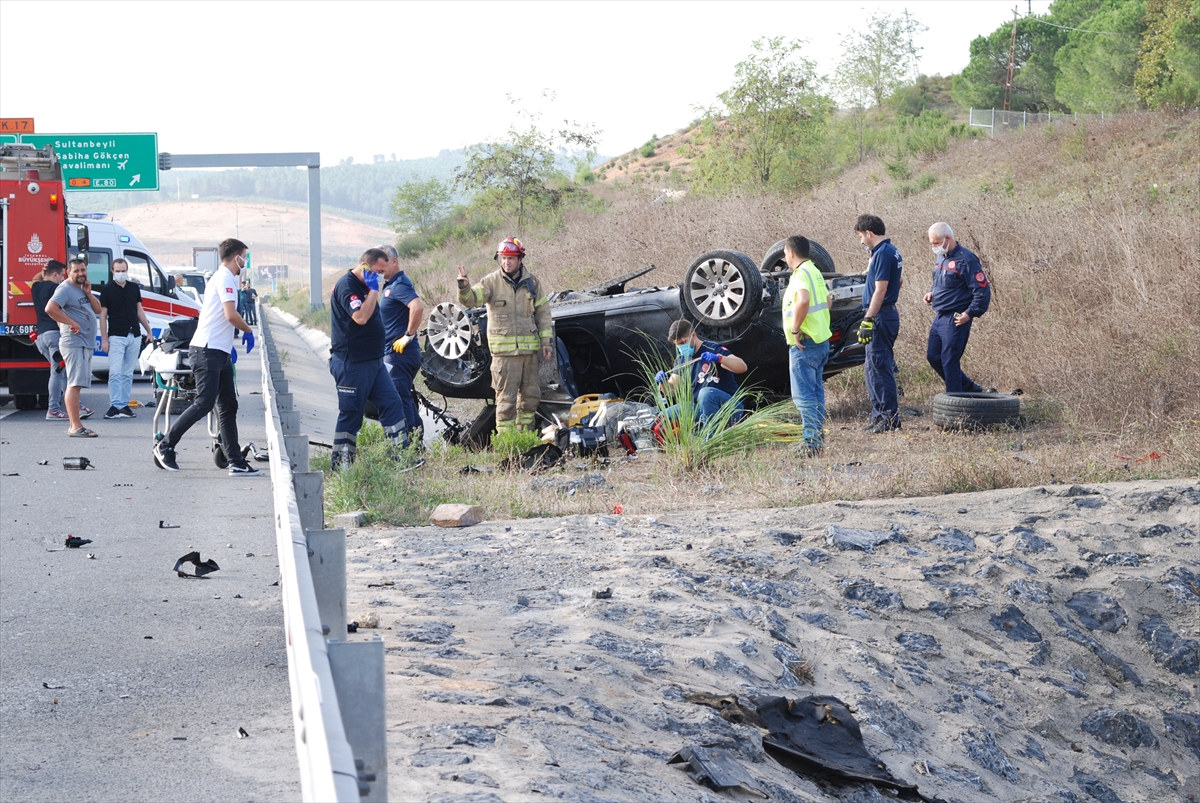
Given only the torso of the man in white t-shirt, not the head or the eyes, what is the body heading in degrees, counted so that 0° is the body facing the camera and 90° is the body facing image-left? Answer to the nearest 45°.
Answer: approximately 270°

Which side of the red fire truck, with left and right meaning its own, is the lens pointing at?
back

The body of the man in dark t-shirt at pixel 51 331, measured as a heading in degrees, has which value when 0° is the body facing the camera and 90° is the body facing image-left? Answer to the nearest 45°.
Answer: approximately 270°

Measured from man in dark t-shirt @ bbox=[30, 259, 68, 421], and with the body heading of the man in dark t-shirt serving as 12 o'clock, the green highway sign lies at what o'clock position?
The green highway sign is roughly at 9 o'clock from the man in dark t-shirt.

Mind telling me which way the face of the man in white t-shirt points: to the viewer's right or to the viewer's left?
to the viewer's right
